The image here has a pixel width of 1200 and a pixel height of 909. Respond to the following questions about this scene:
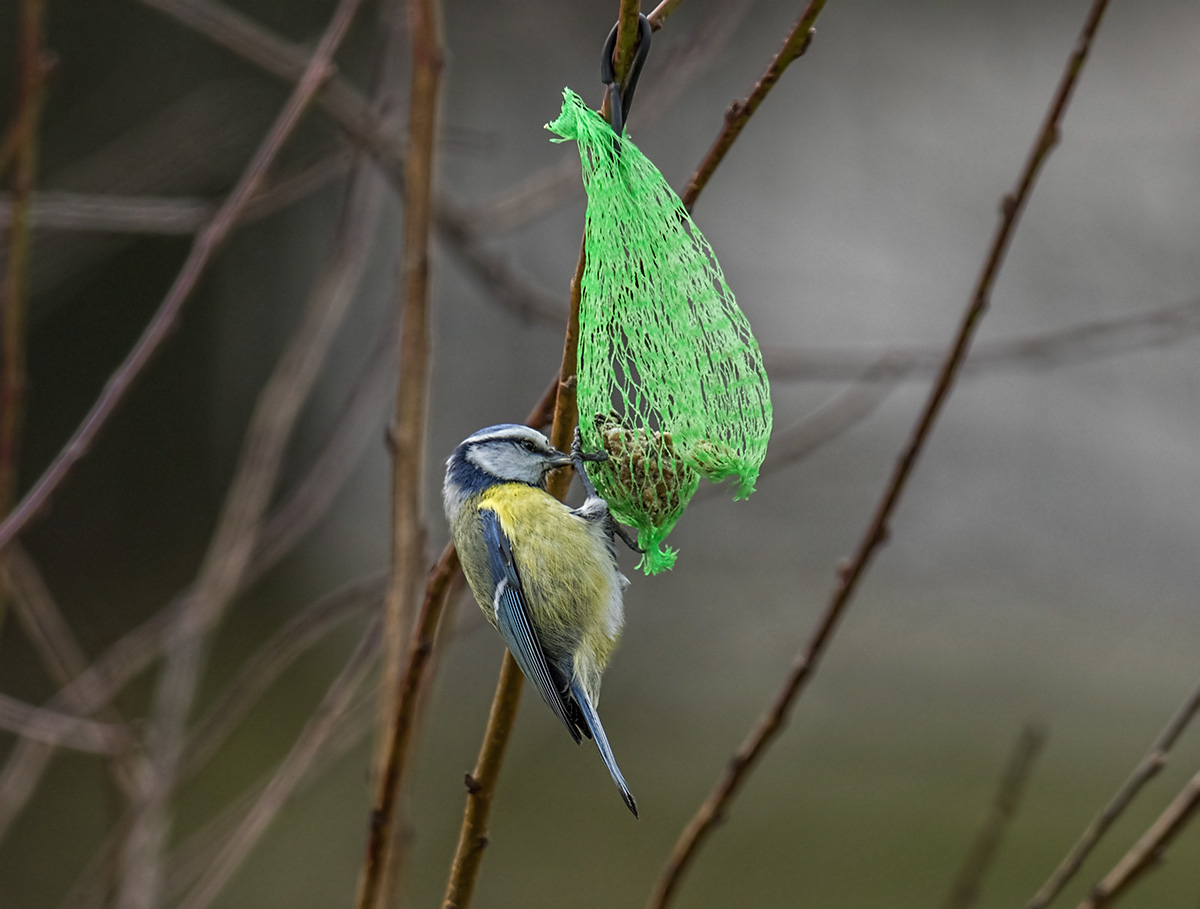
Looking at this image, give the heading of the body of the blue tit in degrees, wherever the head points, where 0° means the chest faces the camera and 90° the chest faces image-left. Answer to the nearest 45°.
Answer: approximately 270°
